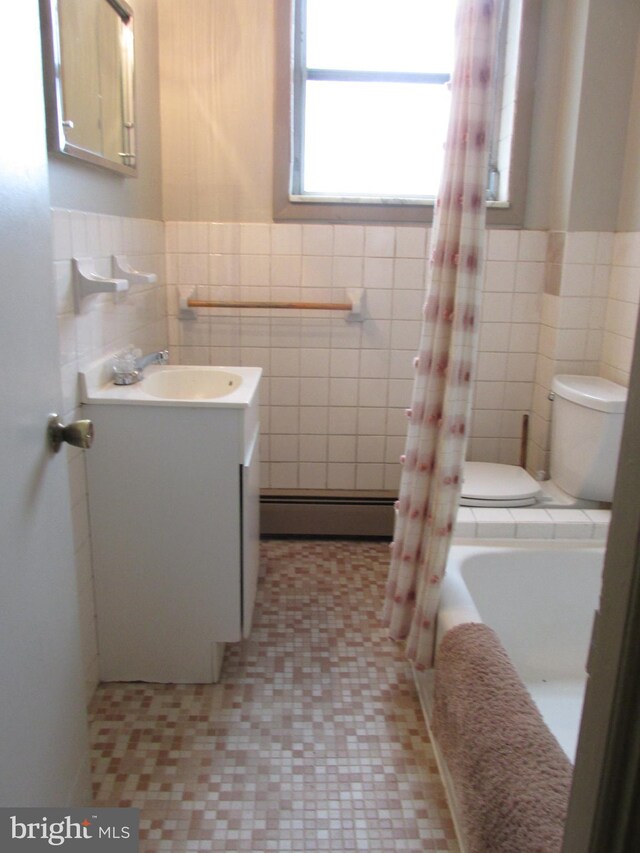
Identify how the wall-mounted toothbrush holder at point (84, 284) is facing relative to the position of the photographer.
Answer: facing to the right of the viewer

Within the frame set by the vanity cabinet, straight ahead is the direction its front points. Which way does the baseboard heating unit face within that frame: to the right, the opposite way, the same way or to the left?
to the right

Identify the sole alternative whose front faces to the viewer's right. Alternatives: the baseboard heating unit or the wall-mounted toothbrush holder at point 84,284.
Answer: the wall-mounted toothbrush holder

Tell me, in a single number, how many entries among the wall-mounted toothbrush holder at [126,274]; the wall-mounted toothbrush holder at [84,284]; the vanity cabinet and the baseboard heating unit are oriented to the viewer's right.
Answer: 3

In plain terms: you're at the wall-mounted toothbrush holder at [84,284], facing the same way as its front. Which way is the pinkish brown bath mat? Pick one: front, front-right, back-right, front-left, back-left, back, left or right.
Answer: front-right

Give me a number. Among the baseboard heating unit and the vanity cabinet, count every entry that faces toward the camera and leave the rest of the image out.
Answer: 1

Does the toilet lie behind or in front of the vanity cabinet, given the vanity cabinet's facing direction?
in front

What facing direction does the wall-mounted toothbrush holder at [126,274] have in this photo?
to the viewer's right

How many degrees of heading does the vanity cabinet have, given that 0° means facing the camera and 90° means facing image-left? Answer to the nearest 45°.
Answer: approximately 270°
